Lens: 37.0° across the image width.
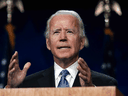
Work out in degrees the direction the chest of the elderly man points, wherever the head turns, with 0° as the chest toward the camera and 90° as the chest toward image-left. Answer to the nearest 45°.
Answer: approximately 0°
